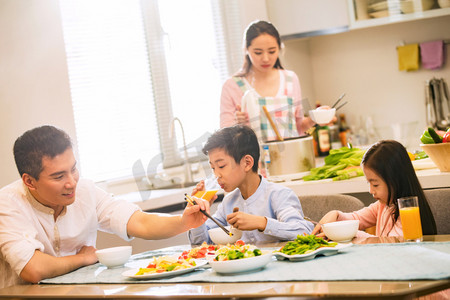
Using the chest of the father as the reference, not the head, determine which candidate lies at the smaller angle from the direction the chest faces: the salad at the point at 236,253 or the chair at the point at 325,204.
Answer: the salad

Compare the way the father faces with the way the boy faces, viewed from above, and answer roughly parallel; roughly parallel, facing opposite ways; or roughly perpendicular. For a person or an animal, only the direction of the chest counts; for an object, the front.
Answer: roughly perpendicular

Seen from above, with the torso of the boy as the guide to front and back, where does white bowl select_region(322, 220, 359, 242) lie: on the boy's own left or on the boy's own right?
on the boy's own left

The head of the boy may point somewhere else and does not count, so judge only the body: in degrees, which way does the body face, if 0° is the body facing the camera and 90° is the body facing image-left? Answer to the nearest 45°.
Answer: approximately 45°

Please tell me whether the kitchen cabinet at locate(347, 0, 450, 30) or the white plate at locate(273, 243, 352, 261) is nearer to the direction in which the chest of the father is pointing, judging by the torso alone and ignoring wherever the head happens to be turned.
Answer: the white plate

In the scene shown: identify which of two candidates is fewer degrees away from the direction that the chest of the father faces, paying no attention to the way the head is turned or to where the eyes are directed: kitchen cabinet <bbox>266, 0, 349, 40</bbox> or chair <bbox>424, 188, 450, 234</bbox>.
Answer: the chair

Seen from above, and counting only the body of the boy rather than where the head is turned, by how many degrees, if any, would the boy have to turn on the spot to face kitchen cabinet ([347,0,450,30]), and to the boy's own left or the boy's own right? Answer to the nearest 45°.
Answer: approximately 180°
